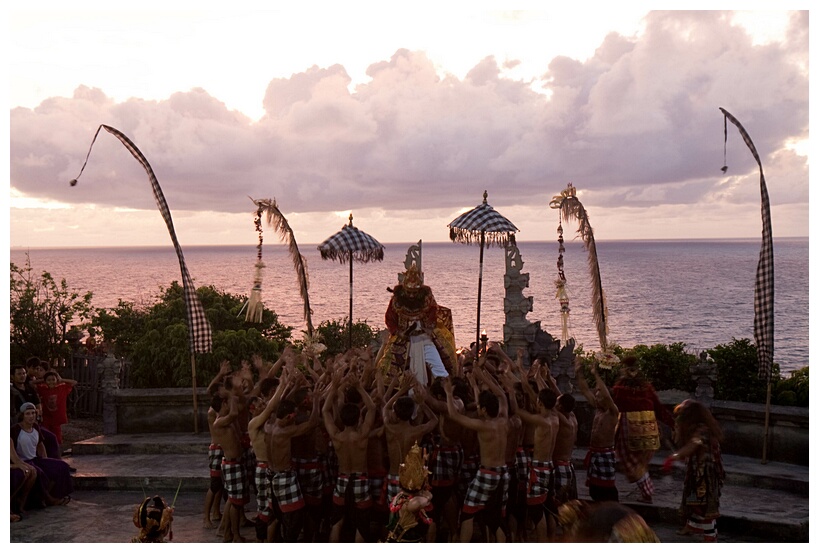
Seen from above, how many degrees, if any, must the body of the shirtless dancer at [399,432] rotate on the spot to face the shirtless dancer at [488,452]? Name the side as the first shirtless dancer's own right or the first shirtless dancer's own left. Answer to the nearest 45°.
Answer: approximately 90° to the first shirtless dancer's own right

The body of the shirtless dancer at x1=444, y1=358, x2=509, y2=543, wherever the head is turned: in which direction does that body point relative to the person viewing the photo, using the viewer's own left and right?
facing away from the viewer and to the left of the viewer

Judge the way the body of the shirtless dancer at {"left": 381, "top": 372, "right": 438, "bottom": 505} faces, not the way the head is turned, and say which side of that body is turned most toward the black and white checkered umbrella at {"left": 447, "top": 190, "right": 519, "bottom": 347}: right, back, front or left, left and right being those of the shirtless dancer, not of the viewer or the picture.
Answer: front

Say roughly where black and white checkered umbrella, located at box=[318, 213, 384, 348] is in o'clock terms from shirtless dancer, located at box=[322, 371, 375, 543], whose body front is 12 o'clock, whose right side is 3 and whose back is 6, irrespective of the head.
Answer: The black and white checkered umbrella is roughly at 12 o'clock from the shirtless dancer.

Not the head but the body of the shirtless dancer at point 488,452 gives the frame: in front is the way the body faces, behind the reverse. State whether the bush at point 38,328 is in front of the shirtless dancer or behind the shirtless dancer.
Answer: in front

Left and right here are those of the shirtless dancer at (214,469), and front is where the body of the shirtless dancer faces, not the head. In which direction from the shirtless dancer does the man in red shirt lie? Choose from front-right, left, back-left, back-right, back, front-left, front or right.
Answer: back-left

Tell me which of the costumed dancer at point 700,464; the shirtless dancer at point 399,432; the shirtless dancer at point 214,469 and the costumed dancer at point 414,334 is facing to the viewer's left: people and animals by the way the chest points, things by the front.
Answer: the costumed dancer at point 700,464

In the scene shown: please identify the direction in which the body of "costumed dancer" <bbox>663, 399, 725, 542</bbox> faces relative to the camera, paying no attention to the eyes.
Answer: to the viewer's left

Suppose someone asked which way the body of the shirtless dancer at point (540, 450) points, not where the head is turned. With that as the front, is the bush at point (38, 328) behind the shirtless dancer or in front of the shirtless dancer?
in front

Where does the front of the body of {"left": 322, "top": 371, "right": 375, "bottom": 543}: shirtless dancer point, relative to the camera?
away from the camera

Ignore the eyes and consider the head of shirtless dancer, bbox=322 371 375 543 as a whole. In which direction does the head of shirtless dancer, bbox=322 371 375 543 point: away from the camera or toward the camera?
away from the camera

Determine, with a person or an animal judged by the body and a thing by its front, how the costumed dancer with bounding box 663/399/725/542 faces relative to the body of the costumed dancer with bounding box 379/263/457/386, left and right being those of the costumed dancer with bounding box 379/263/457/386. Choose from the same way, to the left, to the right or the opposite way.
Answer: to the right

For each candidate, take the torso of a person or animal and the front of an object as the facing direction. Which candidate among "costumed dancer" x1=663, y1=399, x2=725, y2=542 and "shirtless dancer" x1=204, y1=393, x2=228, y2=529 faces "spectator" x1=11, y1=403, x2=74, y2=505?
the costumed dancer

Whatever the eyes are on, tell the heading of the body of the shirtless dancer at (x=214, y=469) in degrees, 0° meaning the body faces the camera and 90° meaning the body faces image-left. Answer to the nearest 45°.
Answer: approximately 270°

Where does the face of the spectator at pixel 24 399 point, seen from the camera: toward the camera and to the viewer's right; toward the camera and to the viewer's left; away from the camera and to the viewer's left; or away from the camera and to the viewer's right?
toward the camera and to the viewer's right

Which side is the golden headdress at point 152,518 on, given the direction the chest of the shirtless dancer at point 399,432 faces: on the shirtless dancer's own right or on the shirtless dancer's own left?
on the shirtless dancer's own left

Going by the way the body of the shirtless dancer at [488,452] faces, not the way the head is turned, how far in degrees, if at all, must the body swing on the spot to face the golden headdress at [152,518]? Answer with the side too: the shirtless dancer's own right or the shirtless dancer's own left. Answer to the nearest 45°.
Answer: approximately 90° to the shirtless dancer's own left

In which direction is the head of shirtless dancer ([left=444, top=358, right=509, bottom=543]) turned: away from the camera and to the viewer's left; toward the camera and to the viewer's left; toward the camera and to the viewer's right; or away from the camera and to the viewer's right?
away from the camera and to the viewer's left
